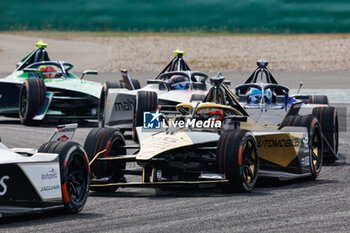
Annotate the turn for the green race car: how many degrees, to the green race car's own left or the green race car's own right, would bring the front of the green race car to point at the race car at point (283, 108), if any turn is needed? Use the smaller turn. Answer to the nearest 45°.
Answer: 0° — it already faces it

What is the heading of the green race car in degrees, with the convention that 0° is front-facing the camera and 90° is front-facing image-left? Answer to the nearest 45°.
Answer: approximately 315°

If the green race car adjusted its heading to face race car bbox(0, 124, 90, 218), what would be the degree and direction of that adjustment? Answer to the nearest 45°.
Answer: approximately 45° to its right

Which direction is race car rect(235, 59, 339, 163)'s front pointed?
toward the camera

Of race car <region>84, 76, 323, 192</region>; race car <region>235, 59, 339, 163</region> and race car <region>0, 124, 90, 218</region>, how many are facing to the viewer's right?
0

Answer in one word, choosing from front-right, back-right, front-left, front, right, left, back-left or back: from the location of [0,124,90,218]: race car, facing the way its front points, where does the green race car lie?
back-right

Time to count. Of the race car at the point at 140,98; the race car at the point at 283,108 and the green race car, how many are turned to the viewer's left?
0
